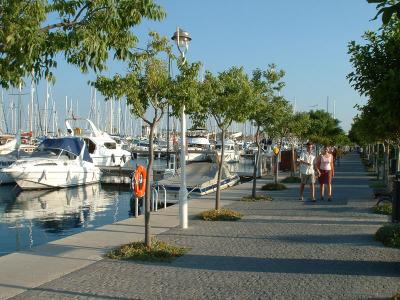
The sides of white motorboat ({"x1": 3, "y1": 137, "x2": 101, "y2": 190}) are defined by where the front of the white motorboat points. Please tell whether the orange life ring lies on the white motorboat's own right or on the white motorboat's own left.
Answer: on the white motorboat's own left

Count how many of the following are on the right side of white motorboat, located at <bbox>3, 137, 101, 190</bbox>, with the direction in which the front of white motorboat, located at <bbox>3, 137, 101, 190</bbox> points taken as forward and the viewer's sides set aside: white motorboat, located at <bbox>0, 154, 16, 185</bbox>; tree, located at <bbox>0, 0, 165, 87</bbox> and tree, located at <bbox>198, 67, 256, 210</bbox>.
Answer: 1

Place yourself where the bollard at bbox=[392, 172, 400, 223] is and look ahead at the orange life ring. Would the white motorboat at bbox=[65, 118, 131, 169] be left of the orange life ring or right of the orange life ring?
right

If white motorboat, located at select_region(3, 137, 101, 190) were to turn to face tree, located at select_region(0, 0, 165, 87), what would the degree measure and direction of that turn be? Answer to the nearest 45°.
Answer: approximately 45° to its left

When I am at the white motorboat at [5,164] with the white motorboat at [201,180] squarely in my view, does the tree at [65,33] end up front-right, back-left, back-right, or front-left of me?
front-right

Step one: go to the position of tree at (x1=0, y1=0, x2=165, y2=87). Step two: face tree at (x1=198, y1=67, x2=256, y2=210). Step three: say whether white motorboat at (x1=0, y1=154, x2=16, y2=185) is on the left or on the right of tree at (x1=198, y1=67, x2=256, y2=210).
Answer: left

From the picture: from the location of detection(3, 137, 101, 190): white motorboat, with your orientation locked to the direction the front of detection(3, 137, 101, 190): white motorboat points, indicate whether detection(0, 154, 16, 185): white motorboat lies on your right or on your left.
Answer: on your right

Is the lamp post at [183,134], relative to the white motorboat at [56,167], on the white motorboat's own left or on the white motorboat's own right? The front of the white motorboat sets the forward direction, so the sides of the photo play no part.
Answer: on the white motorboat's own left

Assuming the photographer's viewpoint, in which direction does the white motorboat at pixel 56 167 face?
facing the viewer and to the left of the viewer

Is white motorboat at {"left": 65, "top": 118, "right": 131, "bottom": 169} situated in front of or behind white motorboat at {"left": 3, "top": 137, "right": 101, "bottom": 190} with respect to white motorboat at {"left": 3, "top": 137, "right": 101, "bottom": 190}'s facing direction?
behind
